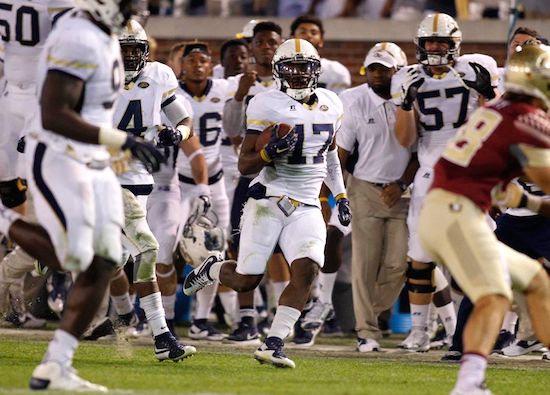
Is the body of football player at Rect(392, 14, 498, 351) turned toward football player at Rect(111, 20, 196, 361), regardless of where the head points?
no

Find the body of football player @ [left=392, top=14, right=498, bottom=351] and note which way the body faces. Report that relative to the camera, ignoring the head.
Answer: toward the camera

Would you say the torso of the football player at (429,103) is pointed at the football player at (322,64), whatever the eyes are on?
no

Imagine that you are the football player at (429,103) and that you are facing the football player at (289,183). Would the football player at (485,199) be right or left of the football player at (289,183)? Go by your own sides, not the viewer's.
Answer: left

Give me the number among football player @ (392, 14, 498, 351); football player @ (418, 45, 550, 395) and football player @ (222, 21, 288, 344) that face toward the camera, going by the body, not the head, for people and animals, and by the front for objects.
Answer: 2

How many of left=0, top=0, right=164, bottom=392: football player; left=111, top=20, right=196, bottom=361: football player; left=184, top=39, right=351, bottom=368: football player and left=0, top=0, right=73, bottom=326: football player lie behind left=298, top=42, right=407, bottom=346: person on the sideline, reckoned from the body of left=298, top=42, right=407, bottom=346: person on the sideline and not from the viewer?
0

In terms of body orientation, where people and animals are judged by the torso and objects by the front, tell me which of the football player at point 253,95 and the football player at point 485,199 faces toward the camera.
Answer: the football player at point 253,95

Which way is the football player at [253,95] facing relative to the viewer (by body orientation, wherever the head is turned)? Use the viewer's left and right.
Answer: facing the viewer

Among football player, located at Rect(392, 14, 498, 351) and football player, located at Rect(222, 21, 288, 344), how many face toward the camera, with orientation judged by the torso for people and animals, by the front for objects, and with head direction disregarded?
2

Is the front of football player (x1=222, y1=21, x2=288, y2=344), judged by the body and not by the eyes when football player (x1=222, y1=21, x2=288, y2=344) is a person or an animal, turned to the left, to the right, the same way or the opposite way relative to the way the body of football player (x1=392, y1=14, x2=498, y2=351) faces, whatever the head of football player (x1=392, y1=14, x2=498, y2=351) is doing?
the same way

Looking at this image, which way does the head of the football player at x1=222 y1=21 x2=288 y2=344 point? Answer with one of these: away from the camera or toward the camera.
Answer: toward the camera

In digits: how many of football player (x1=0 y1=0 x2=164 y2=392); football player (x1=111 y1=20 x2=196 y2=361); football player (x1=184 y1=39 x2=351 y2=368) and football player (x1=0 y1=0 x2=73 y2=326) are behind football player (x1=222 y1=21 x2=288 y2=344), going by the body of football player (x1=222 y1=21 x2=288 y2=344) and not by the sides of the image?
0
